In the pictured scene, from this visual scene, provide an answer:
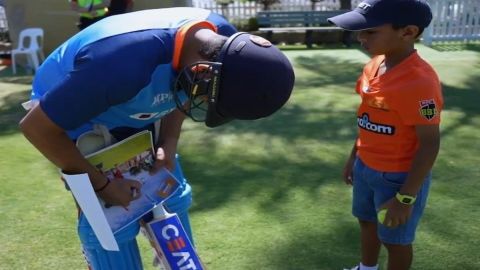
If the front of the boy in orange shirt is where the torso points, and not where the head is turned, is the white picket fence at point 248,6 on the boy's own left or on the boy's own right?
on the boy's own right

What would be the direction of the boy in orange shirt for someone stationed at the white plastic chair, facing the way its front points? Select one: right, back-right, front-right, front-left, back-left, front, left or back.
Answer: front-left

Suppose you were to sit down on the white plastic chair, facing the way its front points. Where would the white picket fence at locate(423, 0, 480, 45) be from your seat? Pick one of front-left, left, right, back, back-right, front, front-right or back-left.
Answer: back-left

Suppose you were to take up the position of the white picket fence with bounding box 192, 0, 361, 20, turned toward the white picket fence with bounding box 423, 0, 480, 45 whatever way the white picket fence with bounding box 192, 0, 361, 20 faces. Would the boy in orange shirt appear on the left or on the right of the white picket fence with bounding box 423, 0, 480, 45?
right

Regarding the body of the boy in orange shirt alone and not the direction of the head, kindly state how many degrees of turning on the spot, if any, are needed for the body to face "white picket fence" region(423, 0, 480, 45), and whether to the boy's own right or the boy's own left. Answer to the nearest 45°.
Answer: approximately 135° to the boy's own right

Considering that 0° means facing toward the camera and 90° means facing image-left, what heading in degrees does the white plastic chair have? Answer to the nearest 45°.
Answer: approximately 45°

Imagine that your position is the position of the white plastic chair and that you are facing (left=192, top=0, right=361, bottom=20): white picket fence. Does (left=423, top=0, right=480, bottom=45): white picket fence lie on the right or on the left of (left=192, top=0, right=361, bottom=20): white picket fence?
right

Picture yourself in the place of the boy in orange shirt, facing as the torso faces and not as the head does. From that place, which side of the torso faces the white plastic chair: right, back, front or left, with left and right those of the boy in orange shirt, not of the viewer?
right

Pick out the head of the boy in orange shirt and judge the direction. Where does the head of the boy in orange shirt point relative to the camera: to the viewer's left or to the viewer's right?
to the viewer's left

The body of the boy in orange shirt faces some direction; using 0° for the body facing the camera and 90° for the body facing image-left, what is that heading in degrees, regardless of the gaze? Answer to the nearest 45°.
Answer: approximately 45°

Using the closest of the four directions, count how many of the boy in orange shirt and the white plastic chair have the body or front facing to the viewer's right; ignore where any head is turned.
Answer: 0
